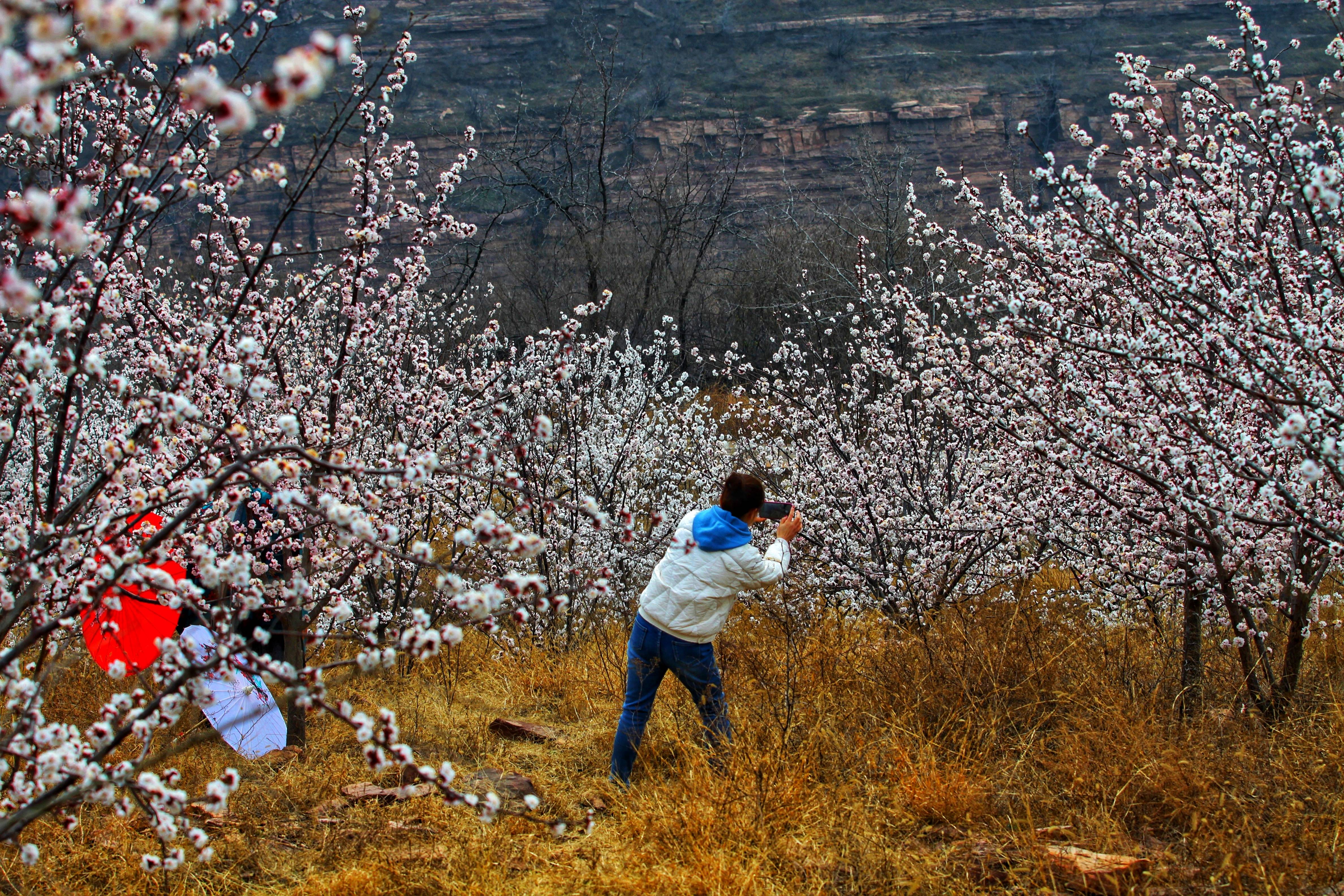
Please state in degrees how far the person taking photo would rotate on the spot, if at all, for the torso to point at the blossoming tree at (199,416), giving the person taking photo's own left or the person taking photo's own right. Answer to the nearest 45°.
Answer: approximately 180°

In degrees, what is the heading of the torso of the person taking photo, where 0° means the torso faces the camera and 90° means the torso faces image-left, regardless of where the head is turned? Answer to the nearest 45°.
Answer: approximately 225°
